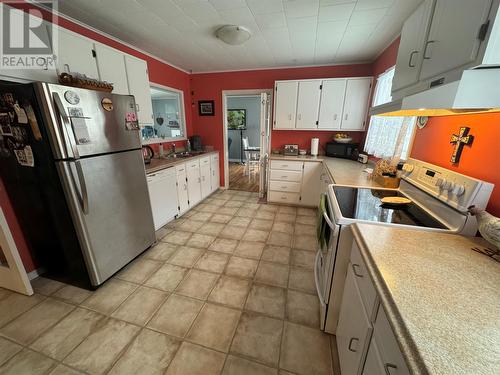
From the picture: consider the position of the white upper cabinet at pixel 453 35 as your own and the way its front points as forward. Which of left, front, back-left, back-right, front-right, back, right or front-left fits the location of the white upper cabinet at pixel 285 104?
right

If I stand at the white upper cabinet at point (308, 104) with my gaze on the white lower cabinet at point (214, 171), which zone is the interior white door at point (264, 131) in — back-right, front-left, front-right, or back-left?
front-right

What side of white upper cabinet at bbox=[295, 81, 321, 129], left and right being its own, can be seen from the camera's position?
front

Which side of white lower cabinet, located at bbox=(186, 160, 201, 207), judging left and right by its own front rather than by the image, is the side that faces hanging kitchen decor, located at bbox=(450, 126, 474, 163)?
front

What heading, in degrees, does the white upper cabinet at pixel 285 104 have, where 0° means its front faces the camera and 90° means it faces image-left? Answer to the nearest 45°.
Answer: approximately 0°

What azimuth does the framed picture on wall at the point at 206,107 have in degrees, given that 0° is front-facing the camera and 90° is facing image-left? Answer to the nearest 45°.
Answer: approximately 0°

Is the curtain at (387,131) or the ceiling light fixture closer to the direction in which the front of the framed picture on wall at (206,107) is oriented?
the ceiling light fixture

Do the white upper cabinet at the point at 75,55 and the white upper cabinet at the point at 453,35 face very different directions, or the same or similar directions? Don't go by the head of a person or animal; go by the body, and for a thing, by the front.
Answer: very different directions

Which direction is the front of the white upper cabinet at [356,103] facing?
toward the camera

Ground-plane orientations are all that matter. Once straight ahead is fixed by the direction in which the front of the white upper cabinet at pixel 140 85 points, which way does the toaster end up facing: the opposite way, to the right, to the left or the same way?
to the right

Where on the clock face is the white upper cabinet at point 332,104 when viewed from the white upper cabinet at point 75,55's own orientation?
the white upper cabinet at point 332,104 is roughly at 11 o'clock from the white upper cabinet at point 75,55.

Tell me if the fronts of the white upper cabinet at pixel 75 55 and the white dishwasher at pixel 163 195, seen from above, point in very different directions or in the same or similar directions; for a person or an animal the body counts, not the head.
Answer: same or similar directions

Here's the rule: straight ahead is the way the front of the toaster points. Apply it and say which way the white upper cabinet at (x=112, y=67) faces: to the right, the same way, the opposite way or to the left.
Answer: to the left

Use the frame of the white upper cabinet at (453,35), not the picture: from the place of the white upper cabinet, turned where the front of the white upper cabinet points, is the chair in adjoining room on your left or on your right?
on your right

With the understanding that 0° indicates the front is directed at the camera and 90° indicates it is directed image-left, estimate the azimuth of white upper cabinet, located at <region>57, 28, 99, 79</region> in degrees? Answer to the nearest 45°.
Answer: approximately 315°
